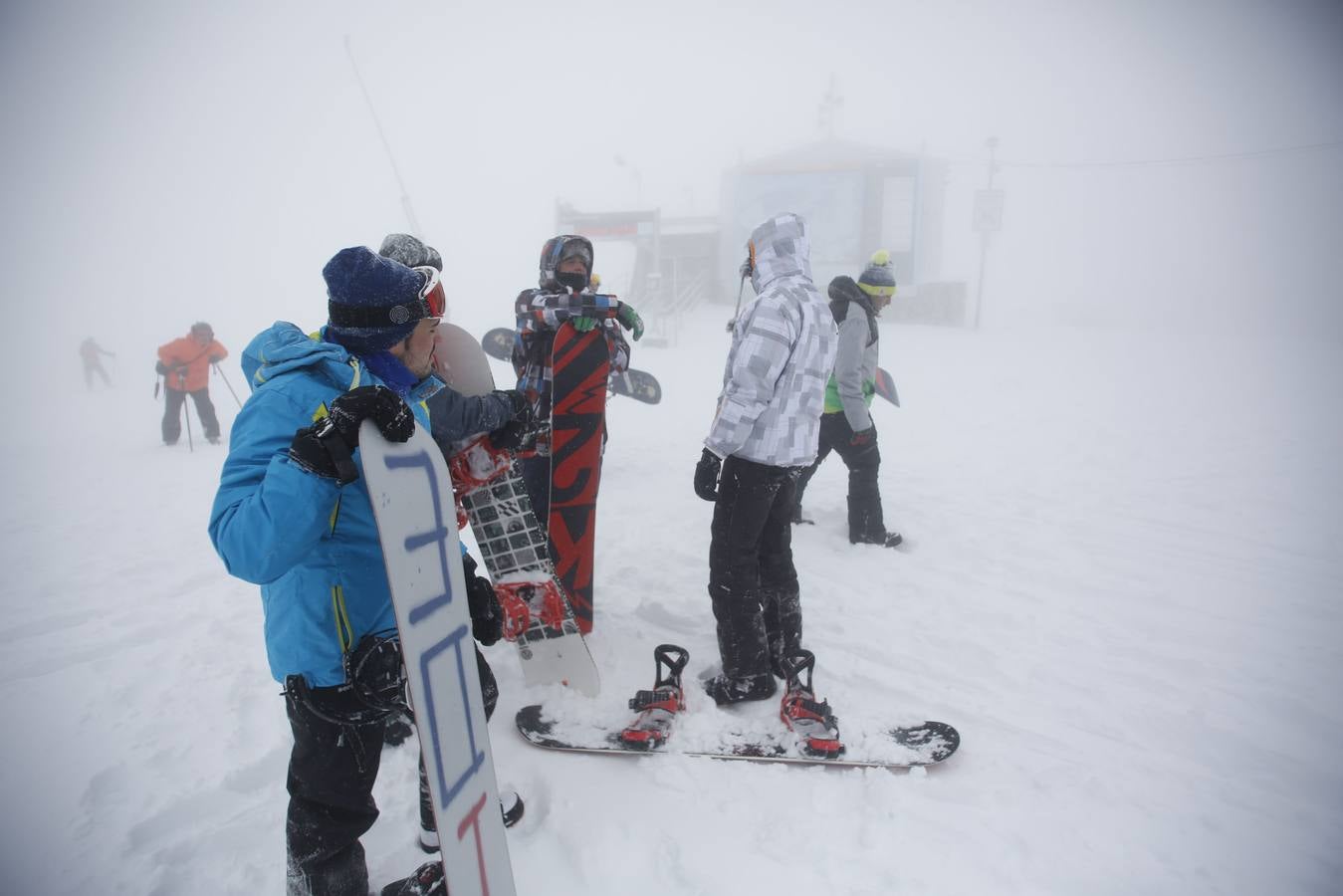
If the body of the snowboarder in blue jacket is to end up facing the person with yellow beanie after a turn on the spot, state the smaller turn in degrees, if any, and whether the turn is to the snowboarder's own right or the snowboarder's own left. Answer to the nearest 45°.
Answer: approximately 45° to the snowboarder's own left

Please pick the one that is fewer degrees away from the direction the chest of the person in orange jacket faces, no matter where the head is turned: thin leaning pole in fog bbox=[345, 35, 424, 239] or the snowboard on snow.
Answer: the snowboard on snow

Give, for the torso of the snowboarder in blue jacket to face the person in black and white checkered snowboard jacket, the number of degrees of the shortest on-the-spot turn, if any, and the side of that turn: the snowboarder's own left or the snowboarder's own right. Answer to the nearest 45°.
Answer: approximately 45° to the snowboarder's own left

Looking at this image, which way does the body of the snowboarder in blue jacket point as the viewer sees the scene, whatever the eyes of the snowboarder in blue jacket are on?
to the viewer's right

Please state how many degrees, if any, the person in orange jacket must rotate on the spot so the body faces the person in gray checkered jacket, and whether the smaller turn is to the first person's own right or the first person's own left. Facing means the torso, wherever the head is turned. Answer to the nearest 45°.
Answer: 0° — they already face them

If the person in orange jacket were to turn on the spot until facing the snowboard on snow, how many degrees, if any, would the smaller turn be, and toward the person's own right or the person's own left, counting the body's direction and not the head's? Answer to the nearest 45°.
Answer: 0° — they already face it
